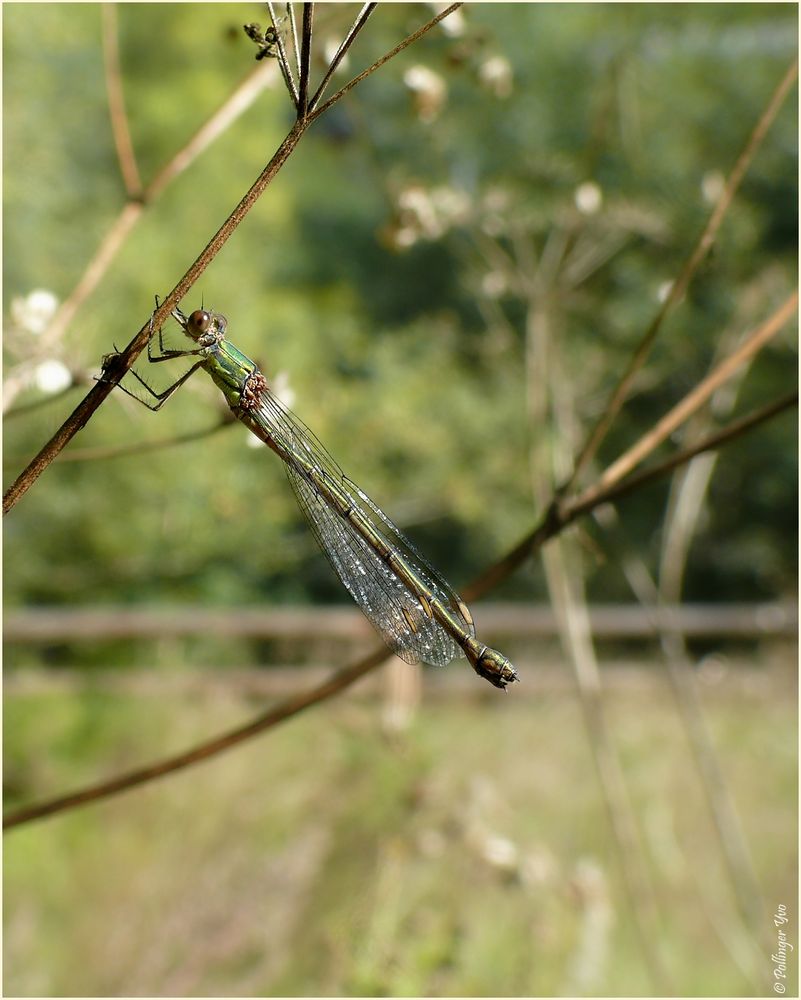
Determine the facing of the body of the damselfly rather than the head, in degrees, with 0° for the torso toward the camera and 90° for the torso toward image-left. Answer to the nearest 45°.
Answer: approximately 90°
